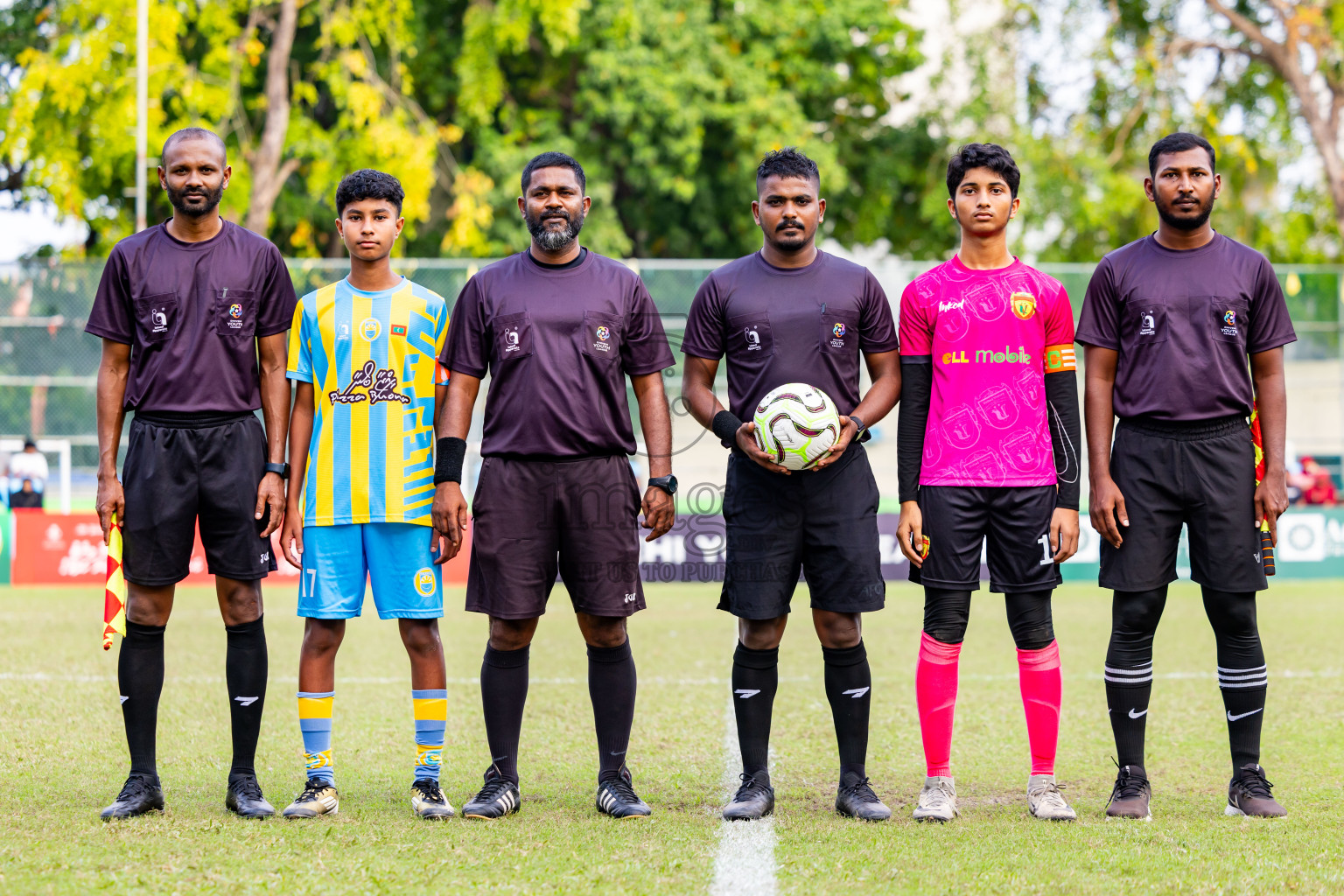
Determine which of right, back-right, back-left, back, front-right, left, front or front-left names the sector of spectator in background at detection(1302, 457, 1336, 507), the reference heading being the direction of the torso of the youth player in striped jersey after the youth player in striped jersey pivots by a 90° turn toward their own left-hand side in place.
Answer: front-left

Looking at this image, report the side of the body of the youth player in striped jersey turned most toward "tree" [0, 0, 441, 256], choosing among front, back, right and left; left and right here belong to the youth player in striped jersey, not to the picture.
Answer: back

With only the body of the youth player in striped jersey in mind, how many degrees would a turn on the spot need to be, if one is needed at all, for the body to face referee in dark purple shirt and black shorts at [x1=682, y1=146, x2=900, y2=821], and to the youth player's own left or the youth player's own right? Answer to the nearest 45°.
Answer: approximately 90° to the youth player's own left

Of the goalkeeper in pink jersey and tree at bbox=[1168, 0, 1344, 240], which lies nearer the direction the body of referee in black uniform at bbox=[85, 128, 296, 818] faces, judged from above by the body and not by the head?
the goalkeeper in pink jersey

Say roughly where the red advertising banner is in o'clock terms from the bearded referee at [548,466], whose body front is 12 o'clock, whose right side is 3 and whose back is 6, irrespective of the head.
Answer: The red advertising banner is roughly at 5 o'clock from the bearded referee.

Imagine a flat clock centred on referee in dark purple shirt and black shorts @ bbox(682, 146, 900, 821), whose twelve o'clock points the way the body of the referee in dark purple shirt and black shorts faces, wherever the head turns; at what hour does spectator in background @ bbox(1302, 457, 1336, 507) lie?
The spectator in background is roughly at 7 o'clock from the referee in dark purple shirt and black shorts.

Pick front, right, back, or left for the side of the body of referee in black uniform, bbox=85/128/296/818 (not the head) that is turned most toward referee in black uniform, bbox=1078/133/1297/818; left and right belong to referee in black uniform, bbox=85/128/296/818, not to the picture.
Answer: left

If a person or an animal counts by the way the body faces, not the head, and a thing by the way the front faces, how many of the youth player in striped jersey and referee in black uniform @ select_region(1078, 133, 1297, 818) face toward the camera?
2

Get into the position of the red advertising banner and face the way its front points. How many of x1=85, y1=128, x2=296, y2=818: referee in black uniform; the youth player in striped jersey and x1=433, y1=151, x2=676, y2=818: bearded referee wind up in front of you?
3
